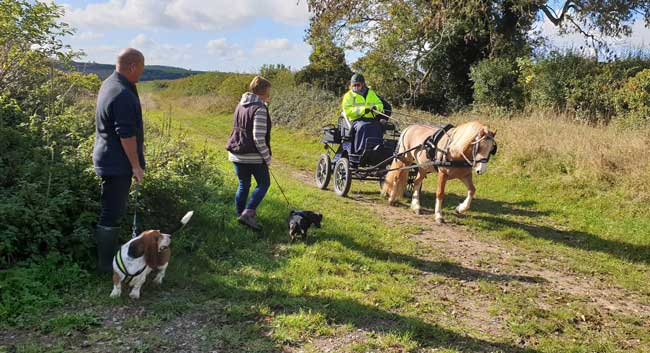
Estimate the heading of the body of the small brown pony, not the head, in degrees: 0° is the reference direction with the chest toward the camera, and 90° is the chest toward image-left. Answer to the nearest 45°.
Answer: approximately 315°

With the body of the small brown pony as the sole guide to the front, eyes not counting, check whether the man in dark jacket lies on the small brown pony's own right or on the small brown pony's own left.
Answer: on the small brown pony's own right

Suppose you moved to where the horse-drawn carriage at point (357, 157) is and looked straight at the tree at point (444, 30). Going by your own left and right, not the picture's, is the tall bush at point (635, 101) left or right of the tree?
right

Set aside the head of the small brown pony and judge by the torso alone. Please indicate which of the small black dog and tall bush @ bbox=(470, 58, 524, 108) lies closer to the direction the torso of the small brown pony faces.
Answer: the small black dog

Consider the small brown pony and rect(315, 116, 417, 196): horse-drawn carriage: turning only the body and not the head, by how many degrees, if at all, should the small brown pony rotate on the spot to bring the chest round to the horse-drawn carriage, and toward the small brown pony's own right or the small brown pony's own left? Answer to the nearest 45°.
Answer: approximately 180°

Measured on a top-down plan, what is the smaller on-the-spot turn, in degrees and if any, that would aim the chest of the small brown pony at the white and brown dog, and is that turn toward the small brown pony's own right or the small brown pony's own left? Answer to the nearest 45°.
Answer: approximately 90° to the small brown pony's own right

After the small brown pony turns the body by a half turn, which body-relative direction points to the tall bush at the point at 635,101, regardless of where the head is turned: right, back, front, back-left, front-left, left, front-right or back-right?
right

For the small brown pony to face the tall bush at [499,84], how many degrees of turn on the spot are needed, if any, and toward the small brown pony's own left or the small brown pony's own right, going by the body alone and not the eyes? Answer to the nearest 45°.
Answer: approximately 135° to the small brown pony's own left
